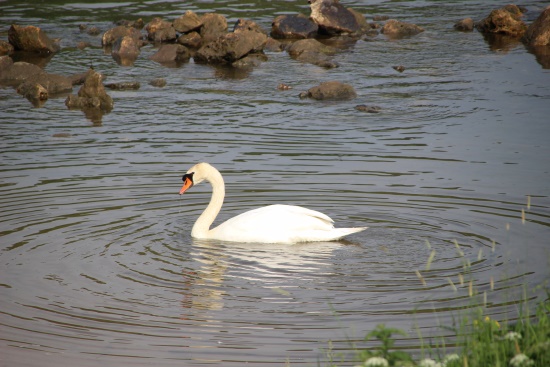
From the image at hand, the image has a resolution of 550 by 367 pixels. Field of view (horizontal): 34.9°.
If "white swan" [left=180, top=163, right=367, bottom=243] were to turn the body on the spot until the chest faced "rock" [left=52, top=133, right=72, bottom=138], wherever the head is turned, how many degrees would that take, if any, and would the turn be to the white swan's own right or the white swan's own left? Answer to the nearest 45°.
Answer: approximately 45° to the white swan's own right

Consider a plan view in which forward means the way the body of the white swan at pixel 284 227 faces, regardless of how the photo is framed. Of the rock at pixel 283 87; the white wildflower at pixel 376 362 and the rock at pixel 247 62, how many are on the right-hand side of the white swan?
2

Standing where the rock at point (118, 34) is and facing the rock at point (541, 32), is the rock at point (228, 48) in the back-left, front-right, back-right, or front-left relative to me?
front-right

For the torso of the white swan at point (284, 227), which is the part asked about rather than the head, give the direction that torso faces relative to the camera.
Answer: to the viewer's left

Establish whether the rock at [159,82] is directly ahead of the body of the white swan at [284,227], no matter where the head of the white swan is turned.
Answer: no

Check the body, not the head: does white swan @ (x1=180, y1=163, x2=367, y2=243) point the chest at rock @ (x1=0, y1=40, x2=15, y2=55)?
no

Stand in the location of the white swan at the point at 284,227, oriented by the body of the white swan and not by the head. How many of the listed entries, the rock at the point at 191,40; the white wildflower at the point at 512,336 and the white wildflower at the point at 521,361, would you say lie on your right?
1

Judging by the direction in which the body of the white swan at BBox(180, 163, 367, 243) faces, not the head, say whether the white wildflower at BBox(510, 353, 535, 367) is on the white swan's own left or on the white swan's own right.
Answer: on the white swan's own left

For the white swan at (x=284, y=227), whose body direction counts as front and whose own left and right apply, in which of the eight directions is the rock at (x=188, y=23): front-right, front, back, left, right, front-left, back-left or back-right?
right

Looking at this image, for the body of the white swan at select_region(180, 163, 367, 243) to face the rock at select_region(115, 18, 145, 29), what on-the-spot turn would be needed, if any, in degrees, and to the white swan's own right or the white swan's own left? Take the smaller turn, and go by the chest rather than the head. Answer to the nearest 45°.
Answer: approximately 90° to the white swan's own right

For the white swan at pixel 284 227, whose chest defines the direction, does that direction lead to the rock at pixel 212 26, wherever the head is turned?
no

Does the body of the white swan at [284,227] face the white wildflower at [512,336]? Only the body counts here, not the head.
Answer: no

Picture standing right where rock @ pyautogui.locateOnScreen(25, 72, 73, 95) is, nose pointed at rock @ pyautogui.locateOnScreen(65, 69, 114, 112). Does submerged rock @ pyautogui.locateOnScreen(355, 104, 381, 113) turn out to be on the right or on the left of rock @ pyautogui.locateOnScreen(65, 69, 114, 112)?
left

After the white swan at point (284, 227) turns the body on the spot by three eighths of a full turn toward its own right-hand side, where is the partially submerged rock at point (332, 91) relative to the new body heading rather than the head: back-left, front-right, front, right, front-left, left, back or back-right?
front-left

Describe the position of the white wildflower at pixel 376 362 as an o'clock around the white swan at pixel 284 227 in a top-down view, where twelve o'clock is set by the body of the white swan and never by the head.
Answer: The white wildflower is roughly at 9 o'clock from the white swan.

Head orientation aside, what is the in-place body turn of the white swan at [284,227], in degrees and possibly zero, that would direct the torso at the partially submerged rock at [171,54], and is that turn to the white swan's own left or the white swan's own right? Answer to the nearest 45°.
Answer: approximately 90° to the white swan's own right

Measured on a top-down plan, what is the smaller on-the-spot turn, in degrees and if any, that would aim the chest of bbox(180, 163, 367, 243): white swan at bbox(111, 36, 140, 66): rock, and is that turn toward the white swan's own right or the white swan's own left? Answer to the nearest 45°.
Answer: approximately 90° to the white swan's own right

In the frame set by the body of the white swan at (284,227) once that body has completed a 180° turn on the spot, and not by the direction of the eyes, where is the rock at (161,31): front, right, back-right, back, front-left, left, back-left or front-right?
left
